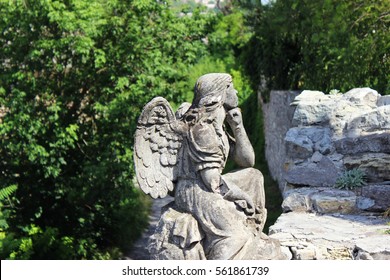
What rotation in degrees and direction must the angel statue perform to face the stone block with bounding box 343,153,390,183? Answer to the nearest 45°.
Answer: approximately 45° to its left

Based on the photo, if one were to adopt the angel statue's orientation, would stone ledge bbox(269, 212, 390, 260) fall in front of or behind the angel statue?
in front

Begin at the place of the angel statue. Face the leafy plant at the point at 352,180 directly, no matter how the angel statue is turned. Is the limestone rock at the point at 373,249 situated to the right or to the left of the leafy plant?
right

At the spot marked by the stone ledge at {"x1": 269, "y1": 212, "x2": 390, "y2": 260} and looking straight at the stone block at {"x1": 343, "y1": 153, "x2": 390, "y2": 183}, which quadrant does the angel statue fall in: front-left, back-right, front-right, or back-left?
back-left

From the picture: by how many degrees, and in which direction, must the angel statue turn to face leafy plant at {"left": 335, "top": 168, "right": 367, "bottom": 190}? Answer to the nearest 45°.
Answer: approximately 45° to its left

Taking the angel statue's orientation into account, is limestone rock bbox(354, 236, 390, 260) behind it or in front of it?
in front

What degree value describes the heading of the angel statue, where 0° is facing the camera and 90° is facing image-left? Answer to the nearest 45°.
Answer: approximately 270°
